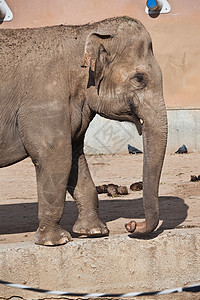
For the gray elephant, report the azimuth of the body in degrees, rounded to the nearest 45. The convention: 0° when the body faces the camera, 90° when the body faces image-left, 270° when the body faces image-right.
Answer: approximately 270°

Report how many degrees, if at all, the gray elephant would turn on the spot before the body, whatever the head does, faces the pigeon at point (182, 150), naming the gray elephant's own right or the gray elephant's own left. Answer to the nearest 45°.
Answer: approximately 90° to the gray elephant's own left

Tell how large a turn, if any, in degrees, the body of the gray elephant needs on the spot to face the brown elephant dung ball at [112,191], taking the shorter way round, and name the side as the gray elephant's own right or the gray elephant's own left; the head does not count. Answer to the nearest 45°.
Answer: approximately 90° to the gray elephant's own left

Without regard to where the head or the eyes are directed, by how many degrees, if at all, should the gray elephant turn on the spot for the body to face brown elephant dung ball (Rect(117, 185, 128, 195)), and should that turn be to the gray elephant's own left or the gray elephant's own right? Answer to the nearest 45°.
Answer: approximately 90° to the gray elephant's own left
